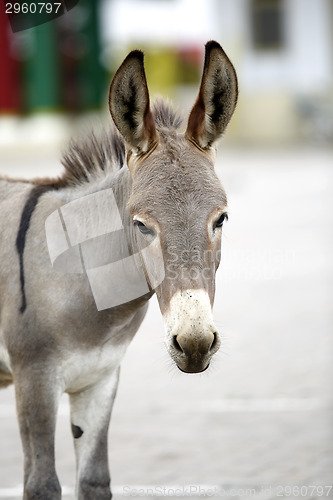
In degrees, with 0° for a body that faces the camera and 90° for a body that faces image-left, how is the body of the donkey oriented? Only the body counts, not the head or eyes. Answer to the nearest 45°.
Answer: approximately 315°

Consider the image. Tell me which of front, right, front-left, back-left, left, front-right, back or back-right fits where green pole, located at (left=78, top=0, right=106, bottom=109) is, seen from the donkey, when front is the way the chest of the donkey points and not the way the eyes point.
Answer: back-left

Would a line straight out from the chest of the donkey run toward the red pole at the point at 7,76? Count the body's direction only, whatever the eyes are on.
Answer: no

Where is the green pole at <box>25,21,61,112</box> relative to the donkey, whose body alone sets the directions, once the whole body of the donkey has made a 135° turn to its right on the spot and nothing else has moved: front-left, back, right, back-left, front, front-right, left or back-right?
right
